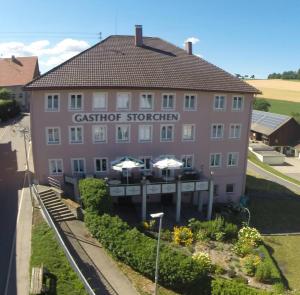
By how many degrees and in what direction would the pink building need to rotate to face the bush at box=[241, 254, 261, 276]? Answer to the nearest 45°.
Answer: approximately 45° to its left

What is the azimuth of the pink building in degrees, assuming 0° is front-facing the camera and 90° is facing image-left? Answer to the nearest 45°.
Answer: approximately 0°

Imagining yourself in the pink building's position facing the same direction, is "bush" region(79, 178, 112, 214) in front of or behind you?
in front

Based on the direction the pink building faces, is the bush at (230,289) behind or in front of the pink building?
in front

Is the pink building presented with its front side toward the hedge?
yes

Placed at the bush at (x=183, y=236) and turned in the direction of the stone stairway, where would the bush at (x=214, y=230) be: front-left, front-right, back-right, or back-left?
back-right

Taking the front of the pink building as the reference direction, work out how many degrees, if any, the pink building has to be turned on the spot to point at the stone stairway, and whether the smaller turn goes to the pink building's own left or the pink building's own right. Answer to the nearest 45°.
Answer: approximately 45° to the pink building's own right
